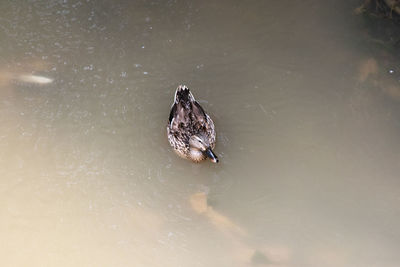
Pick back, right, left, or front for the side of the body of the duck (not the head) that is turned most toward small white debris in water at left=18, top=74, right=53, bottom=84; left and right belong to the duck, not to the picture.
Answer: right

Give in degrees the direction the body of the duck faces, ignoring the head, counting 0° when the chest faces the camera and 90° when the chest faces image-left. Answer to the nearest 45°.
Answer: approximately 0°
